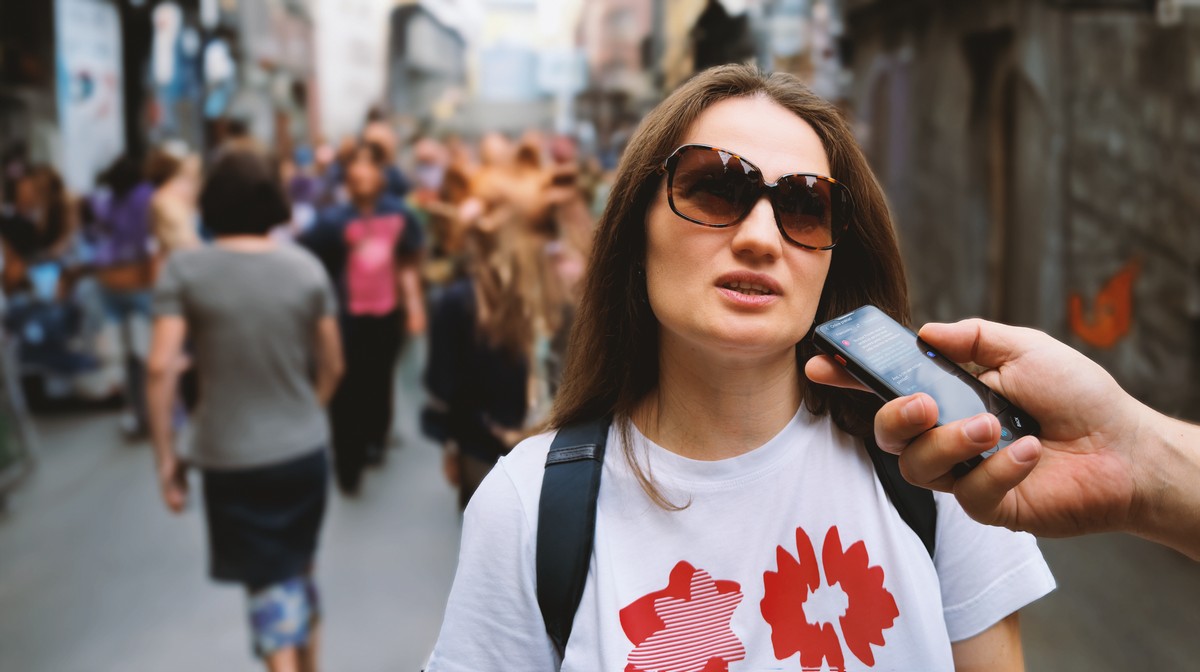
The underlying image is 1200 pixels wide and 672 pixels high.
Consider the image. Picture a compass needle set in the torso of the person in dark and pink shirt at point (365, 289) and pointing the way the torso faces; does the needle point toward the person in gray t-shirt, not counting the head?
yes

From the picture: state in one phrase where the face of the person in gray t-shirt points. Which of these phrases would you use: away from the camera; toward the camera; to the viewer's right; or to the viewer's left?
away from the camera

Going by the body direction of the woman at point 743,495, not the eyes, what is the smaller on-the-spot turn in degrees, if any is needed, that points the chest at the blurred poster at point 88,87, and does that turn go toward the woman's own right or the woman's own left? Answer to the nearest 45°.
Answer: approximately 135° to the woman's own right

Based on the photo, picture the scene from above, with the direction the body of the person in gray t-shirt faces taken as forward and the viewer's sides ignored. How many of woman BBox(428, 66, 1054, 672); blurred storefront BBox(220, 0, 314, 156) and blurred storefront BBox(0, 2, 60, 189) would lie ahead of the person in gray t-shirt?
2

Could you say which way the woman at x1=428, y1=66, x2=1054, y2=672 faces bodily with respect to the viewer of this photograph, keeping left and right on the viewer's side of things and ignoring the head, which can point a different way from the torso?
facing the viewer

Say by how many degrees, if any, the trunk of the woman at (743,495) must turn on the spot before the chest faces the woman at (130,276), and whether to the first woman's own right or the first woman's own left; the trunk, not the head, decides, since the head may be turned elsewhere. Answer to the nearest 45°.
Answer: approximately 135° to the first woman's own right

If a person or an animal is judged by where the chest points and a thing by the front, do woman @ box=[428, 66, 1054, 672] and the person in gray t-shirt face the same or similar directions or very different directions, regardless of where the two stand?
very different directions

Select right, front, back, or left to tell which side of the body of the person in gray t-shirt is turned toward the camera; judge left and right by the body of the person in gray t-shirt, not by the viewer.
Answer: back

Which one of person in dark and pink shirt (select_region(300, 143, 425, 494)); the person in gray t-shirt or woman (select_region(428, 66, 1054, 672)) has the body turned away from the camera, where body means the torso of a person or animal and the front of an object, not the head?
the person in gray t-shirt

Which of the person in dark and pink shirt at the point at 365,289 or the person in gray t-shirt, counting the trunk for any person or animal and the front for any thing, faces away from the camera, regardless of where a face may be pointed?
the person in gray t-shirt

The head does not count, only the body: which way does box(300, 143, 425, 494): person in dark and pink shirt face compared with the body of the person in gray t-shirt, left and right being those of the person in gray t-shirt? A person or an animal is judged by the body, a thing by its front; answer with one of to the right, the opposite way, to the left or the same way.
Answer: the opposite way
